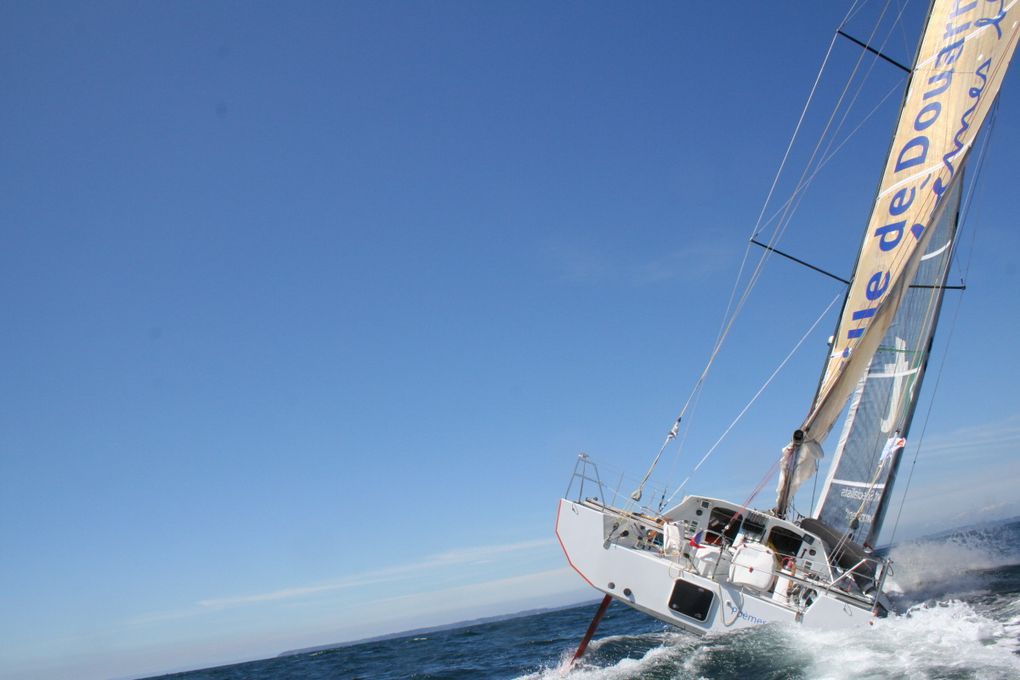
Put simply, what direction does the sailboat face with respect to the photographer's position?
facing away from the viewer
